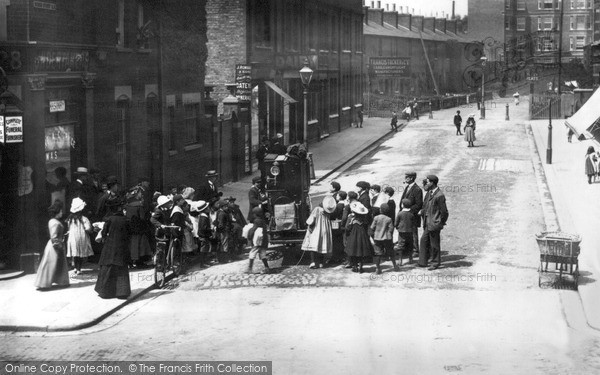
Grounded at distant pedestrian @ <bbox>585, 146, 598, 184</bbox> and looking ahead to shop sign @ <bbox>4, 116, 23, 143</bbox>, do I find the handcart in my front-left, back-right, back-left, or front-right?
front-left

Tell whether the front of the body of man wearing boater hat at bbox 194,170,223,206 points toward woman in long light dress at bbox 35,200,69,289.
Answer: no

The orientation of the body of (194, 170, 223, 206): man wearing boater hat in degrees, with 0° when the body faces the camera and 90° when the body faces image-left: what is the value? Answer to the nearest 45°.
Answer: approximately 315°

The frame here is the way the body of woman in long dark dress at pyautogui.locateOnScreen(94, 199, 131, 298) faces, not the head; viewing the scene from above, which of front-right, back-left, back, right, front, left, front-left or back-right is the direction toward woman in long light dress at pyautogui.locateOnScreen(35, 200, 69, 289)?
front-left

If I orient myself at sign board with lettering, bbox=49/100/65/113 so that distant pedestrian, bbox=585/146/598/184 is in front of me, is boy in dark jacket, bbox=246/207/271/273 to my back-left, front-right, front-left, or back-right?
front-right

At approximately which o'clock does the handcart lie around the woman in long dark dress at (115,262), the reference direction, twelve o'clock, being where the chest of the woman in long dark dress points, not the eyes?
The handcart is roughly at 3 o'clock from the woman in long dark dress.

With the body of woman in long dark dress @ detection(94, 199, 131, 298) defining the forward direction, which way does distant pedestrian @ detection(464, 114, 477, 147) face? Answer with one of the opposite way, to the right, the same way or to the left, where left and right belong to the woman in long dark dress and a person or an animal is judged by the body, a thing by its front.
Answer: the opposite way

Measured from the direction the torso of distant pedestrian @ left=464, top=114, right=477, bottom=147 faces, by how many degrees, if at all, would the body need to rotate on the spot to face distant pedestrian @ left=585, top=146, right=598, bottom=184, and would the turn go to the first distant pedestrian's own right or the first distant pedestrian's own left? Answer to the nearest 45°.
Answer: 0° — they already face them

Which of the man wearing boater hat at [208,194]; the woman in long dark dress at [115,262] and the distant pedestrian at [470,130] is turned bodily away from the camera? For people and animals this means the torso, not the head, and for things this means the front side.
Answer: the woman in long dark dress

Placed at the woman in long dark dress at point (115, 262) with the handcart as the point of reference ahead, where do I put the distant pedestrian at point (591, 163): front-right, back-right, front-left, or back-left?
front-left

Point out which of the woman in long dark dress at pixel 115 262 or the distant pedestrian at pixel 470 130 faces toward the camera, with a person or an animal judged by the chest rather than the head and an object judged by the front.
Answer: the distant pedestrian

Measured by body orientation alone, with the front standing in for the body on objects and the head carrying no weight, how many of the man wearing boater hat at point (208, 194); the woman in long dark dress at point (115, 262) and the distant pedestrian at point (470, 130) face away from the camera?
1

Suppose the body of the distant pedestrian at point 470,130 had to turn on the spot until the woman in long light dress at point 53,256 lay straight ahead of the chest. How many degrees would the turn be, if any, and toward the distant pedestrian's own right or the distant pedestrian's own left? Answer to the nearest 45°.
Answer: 0° — they already face them

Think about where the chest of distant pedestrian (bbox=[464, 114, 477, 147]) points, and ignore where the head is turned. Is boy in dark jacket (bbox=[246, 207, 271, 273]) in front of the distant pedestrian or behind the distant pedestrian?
in front

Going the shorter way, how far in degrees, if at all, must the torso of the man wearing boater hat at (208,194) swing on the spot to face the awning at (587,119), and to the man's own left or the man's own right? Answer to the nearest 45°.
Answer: approximately 45° to the man's own left

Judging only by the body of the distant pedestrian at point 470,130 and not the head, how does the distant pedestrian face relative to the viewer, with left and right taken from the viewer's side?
facing the viewer
